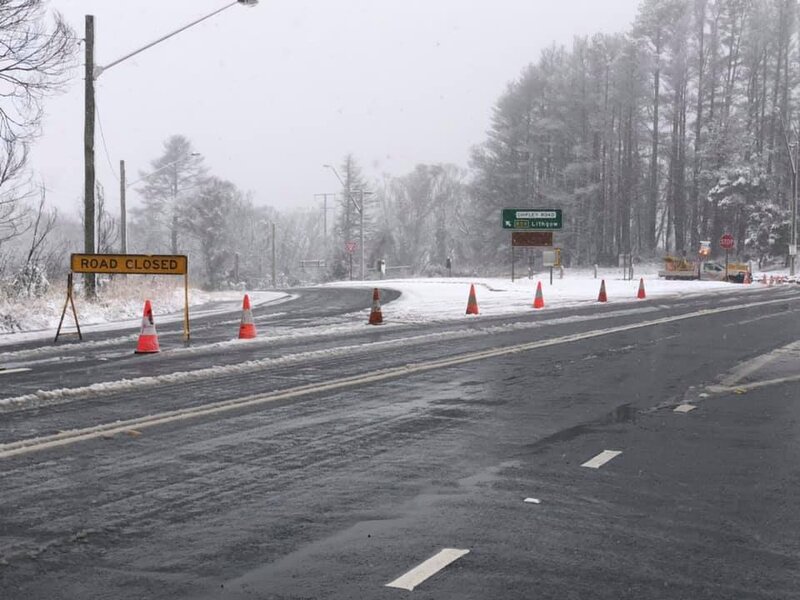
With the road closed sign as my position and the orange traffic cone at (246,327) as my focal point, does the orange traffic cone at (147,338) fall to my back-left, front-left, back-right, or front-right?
front-right

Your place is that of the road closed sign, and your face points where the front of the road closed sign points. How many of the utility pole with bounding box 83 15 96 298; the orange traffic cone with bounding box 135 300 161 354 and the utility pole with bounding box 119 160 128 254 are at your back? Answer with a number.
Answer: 2

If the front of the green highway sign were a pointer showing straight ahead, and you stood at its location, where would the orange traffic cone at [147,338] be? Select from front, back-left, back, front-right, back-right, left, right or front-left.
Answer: front

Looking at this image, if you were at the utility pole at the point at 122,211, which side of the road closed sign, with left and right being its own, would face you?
back

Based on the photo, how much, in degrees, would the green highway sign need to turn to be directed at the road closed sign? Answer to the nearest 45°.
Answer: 0° — it already faces it

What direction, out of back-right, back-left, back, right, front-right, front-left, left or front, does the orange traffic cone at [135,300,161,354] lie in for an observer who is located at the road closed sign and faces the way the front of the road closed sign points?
front

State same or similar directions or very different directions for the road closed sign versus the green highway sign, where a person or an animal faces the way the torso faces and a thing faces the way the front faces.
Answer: same or similar directions

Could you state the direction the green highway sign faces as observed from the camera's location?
facing the viewer

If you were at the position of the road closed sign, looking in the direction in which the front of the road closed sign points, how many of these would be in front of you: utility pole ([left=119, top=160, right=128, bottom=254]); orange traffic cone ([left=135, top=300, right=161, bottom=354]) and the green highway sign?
1

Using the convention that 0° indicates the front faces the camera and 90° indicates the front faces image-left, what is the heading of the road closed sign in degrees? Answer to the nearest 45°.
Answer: approximately 0°

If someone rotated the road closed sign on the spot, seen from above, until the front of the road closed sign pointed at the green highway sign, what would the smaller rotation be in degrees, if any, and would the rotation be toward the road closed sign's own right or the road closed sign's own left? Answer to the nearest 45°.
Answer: approximately 135° to the road closed sign's own left

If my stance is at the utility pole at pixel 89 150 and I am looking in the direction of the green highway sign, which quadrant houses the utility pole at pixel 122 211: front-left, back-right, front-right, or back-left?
front-left

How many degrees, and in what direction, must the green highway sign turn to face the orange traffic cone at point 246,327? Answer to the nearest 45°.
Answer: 0° — it already faces it

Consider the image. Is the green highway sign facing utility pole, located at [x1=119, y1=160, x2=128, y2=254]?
no

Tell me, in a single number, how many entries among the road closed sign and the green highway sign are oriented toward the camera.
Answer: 2

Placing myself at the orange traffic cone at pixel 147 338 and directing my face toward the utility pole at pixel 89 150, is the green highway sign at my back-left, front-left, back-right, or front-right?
front-right

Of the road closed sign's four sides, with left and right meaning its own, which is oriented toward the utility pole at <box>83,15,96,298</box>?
back
